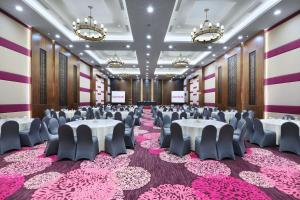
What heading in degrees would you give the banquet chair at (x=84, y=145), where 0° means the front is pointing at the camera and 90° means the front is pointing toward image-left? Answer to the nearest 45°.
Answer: approximately 225°

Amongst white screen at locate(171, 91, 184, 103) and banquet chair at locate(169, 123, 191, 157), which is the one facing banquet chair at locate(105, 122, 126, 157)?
the white screen

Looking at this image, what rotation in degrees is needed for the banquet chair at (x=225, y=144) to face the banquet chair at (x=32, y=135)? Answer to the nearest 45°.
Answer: approximately 90° to its left

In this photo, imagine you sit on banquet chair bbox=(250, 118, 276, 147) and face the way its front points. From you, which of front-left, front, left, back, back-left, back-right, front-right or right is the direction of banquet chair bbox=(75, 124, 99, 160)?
back

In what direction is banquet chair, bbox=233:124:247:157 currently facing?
to the viewer's left

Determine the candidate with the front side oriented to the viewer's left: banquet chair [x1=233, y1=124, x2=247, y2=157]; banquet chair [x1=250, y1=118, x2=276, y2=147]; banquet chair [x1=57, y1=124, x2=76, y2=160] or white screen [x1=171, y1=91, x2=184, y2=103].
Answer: banquet chair [x1=233, y1=124, x2=247, y2=157]

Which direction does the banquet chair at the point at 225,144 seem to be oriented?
away from the camera

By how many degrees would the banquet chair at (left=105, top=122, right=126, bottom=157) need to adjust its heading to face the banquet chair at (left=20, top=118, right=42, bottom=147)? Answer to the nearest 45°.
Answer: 0° — it already faces it

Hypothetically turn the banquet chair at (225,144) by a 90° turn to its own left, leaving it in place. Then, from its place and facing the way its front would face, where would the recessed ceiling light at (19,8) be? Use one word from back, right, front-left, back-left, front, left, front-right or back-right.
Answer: front
